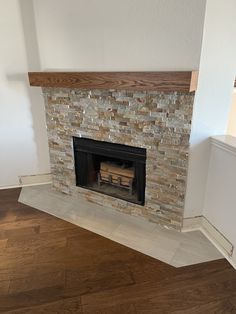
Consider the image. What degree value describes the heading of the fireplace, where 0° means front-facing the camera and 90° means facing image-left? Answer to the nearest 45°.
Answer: approximately 45°
